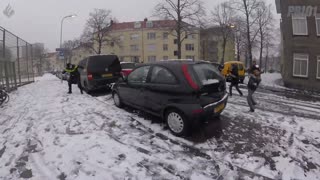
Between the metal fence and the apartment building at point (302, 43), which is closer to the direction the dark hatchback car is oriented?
the metal fence

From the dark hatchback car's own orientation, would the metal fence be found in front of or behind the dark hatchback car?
in front

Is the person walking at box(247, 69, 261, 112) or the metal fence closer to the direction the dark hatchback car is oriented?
the metal fence

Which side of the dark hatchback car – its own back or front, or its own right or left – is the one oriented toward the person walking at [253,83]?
right

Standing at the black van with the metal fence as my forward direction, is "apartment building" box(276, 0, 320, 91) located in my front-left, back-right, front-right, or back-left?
back-right

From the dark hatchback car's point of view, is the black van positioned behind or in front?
in front

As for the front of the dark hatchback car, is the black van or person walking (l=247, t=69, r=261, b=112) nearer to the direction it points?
the black van

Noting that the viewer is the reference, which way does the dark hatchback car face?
facing away from the viewer and to the left of the viewer
